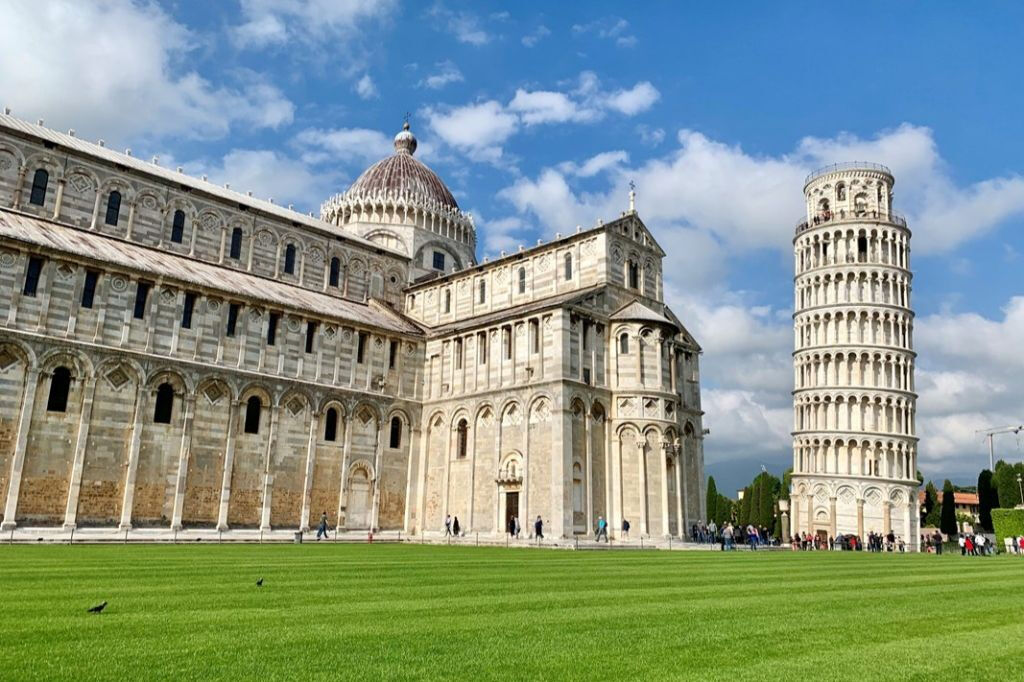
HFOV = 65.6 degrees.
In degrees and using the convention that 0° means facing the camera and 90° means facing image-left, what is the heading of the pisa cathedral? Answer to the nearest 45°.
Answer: approximately 45°

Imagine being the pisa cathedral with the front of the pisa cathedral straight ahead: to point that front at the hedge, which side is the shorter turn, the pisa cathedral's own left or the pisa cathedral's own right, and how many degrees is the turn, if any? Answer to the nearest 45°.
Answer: approximately 135° to the pisa cathedral's own left
